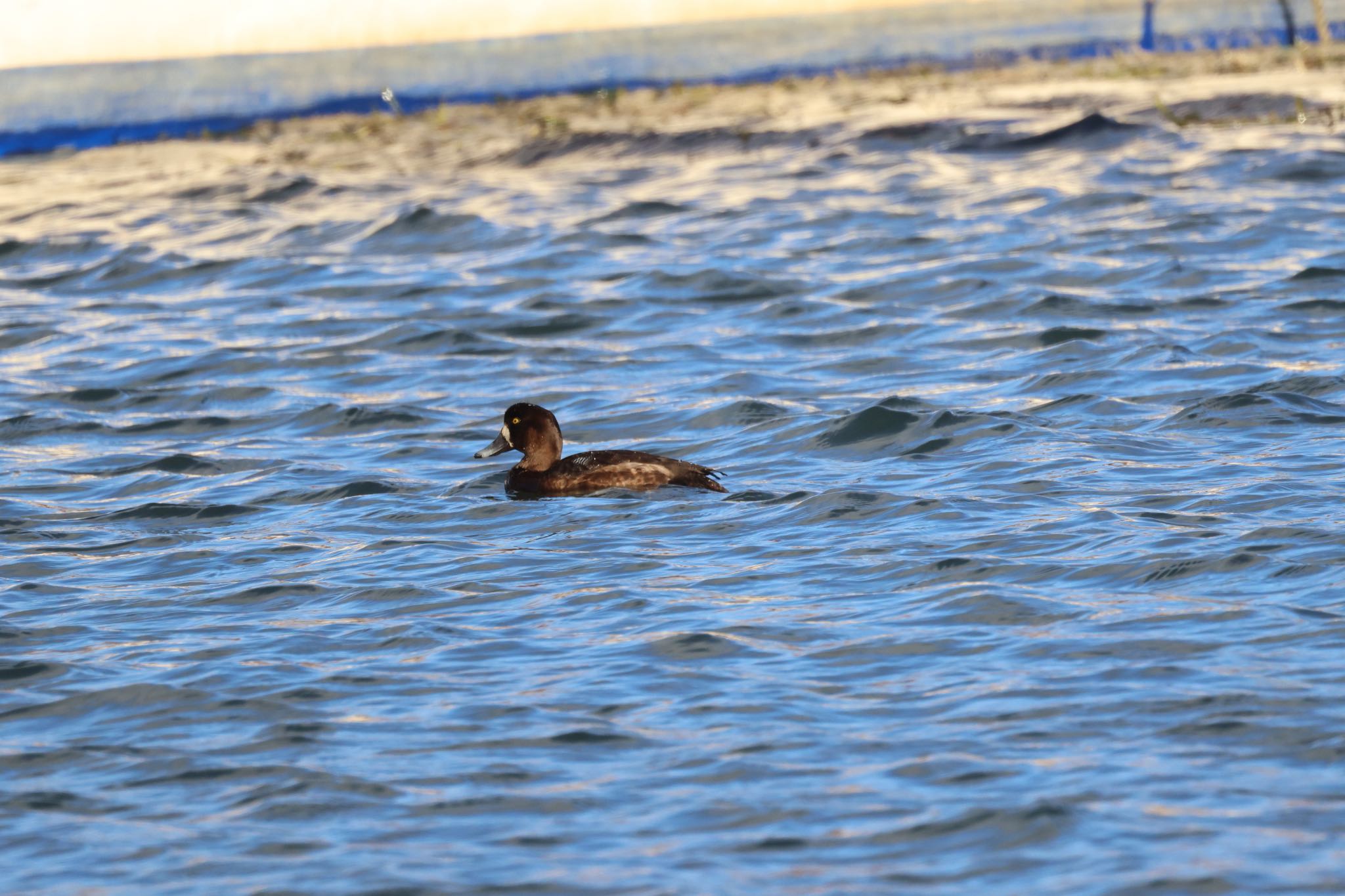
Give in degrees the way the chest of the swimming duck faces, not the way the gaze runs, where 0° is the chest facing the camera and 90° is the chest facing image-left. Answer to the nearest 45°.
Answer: approximately 90°
